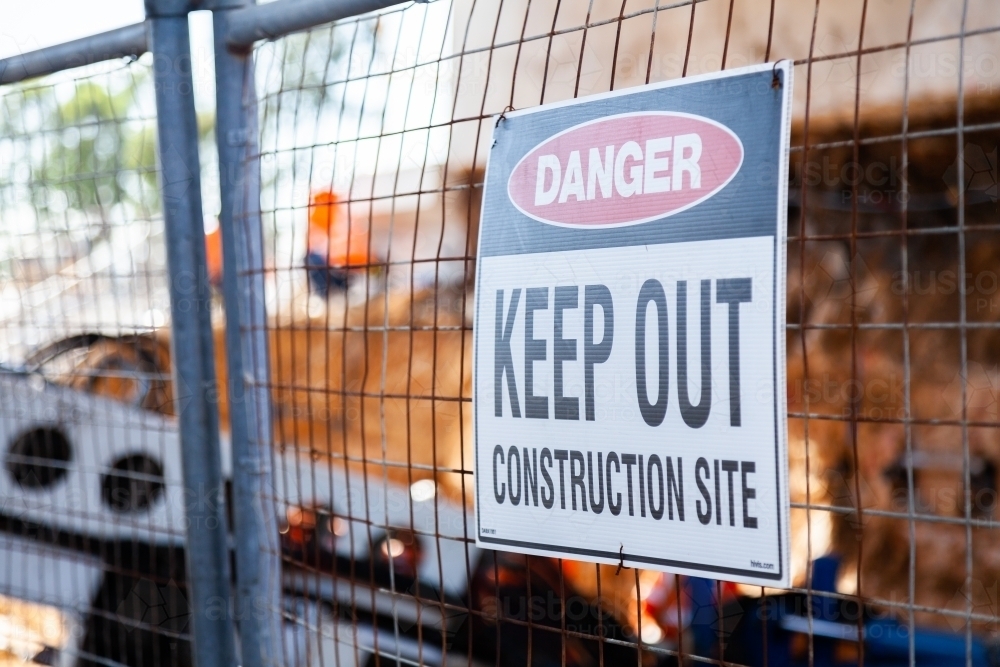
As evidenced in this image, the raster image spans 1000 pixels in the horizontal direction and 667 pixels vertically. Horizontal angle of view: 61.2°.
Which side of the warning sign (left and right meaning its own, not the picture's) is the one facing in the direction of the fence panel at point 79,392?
right
